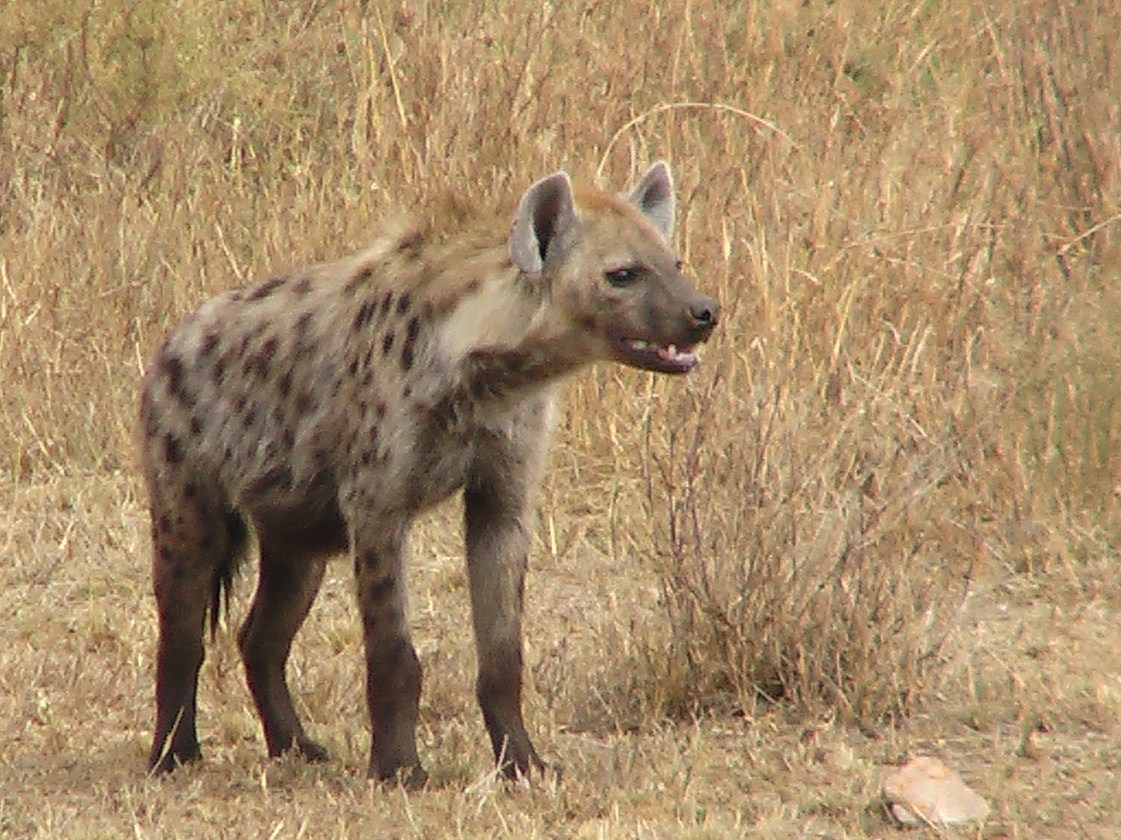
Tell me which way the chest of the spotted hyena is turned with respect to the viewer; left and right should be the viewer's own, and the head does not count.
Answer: facing the viewer and to the right of the viewer

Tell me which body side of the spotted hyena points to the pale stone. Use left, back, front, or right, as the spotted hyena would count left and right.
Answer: front
